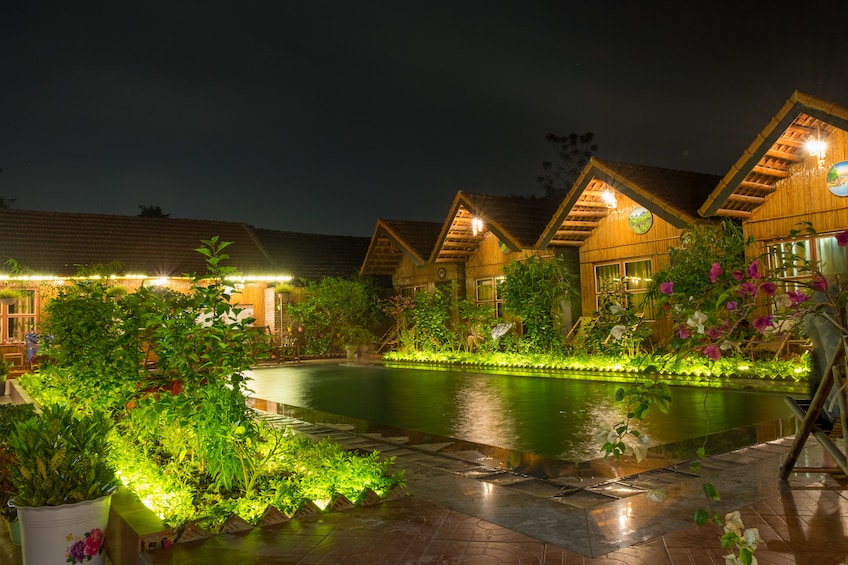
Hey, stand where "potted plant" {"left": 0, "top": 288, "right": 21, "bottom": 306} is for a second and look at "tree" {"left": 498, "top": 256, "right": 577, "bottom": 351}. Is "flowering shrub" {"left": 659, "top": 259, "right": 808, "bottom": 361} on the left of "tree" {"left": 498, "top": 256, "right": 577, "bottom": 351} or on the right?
right

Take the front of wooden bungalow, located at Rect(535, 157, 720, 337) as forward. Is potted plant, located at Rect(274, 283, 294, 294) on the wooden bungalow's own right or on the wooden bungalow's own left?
on the wooden bungalow's own right

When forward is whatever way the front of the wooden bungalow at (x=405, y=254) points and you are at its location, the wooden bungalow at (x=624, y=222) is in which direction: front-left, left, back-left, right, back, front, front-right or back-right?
left

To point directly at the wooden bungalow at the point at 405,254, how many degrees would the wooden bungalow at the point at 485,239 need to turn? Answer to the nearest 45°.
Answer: approximately 90° to its right

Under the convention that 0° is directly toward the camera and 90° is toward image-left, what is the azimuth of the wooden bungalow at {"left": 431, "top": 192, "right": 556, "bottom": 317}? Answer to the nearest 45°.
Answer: approximately 45°

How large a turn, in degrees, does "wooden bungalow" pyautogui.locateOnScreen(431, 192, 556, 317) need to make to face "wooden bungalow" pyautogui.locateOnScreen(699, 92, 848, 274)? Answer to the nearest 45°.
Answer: approximately 90° to its left

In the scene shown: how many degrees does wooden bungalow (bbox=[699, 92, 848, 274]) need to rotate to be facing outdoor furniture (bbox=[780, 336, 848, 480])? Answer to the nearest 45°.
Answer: approximately 45° to its left

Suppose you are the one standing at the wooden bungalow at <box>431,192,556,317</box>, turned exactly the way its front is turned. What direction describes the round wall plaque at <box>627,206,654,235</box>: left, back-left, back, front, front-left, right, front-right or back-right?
left

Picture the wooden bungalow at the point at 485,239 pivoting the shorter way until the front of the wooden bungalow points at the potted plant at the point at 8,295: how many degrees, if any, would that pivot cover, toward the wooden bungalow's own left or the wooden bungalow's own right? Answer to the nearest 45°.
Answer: approximately 45° to the wooden bungalow's own right
